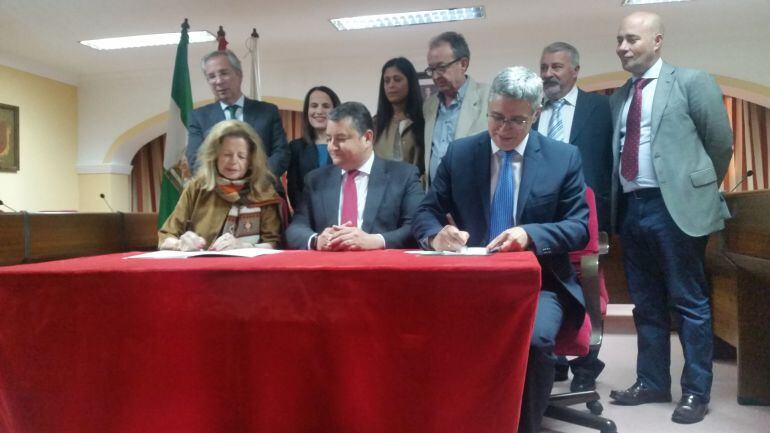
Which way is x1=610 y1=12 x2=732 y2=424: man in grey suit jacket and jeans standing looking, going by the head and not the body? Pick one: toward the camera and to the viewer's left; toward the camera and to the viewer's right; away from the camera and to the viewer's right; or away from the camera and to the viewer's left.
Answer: toward the camera and to the viewer's left

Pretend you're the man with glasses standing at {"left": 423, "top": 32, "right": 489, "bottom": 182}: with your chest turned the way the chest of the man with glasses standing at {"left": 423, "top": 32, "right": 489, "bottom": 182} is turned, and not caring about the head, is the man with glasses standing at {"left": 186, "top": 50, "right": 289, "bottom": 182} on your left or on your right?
on your right

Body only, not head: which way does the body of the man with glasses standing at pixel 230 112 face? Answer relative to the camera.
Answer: toward the camera

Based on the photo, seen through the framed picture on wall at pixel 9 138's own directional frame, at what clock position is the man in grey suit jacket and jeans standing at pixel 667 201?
The man in grey suit jacket and jeans standing is roughly at 1 o'clock from the framed picture on wall.

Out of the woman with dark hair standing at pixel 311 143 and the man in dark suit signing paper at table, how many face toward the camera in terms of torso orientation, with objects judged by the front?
2

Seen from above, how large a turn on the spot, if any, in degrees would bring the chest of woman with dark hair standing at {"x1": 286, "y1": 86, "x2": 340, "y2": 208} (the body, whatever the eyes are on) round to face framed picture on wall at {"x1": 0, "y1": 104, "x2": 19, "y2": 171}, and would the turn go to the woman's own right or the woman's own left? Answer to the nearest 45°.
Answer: approximately 135° to the woman's own right

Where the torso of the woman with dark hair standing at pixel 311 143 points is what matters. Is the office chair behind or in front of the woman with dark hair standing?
in front

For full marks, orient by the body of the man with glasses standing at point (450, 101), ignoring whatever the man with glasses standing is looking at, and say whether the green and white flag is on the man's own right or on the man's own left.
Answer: on the man's own right

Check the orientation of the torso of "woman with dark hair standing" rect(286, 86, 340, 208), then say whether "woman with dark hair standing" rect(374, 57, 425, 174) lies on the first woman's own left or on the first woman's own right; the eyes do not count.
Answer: on the first woman's own left

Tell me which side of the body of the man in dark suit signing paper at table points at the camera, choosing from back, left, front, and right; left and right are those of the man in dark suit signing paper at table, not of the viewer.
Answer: front

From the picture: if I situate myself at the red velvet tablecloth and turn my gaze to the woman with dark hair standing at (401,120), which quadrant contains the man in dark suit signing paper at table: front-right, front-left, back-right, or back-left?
front-right

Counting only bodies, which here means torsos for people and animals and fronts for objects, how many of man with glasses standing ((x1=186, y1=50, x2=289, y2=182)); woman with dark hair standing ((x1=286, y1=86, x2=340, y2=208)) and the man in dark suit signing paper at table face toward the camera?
3

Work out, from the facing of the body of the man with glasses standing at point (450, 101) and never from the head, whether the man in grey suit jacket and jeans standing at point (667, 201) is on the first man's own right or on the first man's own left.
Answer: on the first man's own left

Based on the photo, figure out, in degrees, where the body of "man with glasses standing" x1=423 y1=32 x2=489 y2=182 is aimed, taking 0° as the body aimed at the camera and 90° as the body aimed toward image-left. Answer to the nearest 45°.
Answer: approximately 45°

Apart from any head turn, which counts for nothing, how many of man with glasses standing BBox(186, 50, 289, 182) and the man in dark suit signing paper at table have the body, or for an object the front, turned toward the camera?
2
